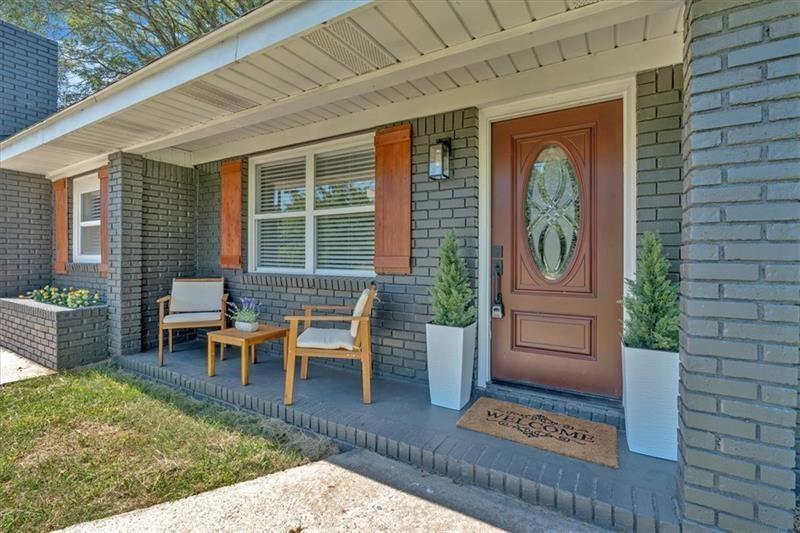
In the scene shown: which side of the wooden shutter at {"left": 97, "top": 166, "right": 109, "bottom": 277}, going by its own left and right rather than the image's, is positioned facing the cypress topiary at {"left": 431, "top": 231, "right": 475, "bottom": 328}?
left

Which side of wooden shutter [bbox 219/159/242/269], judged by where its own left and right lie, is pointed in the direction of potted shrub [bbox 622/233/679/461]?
left

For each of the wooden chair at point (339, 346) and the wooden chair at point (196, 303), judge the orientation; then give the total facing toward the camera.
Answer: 1

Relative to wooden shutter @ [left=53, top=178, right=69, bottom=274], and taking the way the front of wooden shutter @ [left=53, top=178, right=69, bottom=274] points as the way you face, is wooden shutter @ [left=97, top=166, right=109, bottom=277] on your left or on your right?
on your left

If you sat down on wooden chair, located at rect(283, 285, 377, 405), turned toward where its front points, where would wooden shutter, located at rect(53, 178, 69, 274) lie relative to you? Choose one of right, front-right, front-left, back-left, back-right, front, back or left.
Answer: front-right

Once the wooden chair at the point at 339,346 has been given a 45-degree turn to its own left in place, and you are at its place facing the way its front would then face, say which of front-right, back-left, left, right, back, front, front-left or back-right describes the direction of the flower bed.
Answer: right

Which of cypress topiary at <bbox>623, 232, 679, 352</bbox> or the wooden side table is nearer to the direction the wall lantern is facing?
the wooden side table

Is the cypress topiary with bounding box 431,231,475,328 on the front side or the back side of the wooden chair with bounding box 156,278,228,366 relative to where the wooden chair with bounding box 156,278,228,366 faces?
on the front side

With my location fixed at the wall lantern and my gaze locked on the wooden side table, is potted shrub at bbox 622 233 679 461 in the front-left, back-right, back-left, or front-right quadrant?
back-left

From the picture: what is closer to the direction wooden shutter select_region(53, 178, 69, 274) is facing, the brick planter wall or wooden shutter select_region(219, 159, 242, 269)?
the brick planter wall

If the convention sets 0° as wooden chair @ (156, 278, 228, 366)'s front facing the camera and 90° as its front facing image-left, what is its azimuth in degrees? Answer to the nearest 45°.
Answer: approximately 0°

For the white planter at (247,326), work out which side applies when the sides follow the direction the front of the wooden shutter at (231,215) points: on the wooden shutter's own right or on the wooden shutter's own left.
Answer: on the wooden shutter's own left

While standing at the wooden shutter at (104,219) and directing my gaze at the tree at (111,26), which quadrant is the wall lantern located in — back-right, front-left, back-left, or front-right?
back-right

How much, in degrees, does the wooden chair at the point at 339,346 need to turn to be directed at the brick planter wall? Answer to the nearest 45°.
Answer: approximately 45° to its right

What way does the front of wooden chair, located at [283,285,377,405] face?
to the viewer's left
